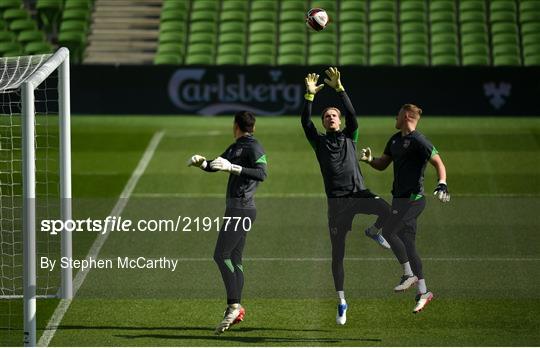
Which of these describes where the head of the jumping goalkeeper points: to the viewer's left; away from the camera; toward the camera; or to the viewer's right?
toward the camera

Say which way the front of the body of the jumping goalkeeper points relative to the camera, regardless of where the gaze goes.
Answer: toward the camera

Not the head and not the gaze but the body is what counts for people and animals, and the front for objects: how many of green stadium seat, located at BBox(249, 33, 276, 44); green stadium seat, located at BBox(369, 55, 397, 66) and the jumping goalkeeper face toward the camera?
3

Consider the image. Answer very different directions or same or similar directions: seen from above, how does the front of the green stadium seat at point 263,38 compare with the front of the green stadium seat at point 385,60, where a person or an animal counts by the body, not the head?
same or similar directions

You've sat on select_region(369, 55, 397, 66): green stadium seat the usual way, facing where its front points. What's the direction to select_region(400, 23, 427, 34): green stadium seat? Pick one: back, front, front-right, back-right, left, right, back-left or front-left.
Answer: back-left

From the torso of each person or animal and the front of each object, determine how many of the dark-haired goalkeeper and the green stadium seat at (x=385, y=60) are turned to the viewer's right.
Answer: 0

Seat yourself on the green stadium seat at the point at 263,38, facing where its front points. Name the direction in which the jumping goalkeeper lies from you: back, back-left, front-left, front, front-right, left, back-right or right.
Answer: front

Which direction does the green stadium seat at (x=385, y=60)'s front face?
toward the camera

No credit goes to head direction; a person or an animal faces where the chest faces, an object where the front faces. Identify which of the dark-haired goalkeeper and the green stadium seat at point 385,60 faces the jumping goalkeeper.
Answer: the green stadium seat

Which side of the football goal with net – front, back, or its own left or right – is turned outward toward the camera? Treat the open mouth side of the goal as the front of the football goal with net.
right

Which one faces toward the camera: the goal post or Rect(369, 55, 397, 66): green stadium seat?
the green stadium seat

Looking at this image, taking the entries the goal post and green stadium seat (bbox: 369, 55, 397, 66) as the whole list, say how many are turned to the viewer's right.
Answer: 1

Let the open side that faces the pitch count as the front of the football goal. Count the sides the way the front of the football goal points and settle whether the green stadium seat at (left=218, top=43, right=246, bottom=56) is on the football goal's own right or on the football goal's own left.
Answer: on the football goal's own left

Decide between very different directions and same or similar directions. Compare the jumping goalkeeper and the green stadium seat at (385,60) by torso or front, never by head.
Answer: same or similar directions

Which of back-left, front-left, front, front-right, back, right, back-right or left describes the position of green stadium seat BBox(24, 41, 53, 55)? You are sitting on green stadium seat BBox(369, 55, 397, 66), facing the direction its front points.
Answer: right
